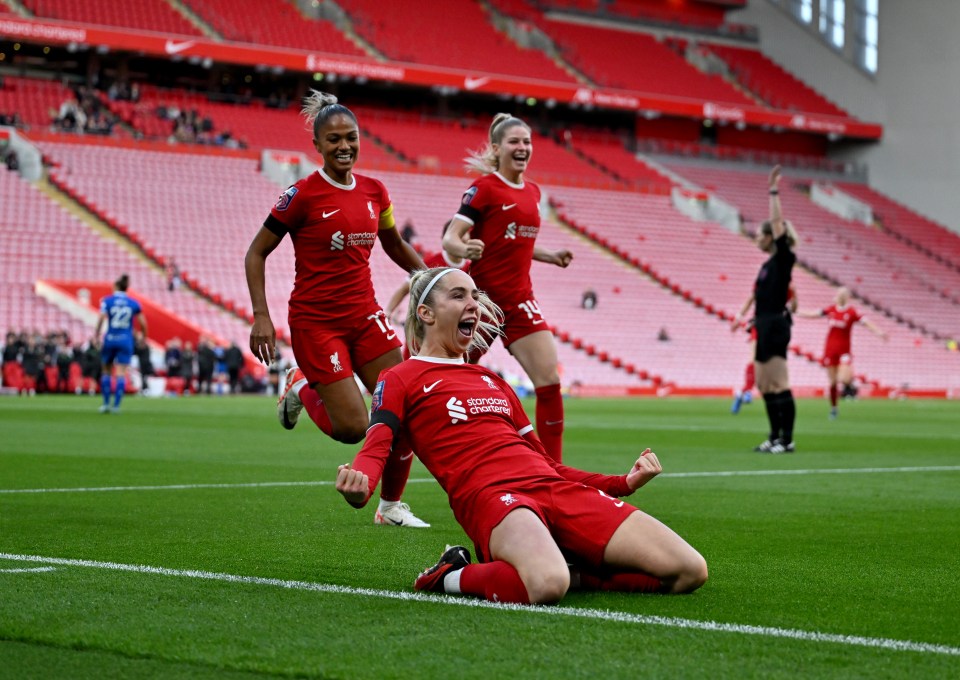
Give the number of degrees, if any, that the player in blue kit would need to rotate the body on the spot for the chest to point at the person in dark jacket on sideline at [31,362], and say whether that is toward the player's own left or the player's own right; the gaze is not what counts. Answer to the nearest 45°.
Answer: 0° — they already face them

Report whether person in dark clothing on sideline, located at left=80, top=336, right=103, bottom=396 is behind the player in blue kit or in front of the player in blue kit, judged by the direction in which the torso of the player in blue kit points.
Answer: in front

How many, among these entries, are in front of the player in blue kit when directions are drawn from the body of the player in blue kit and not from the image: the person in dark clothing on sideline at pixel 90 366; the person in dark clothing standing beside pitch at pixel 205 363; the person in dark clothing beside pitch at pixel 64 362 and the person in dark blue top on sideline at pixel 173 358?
4

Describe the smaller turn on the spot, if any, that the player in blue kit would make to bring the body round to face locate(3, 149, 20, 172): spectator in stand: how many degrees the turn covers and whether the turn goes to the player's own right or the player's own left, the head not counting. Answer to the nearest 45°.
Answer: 0° — they already face them

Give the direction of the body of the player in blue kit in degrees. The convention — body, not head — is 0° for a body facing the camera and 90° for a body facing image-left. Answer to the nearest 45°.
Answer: approximately 180°

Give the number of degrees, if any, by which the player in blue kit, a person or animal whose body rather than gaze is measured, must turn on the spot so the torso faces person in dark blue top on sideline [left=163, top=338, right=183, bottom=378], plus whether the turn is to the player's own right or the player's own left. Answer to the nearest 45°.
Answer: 0° — they already face them

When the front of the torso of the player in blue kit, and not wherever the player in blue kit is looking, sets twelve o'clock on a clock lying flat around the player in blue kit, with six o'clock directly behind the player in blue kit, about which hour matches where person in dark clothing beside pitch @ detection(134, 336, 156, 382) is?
The person in dark clothing beside pitch is roughly at 12 o'clock from the player in blue kit.

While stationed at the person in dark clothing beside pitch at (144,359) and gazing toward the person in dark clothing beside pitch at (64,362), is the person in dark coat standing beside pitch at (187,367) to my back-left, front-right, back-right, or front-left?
back-right

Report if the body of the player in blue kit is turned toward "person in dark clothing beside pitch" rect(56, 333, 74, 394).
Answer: yes
